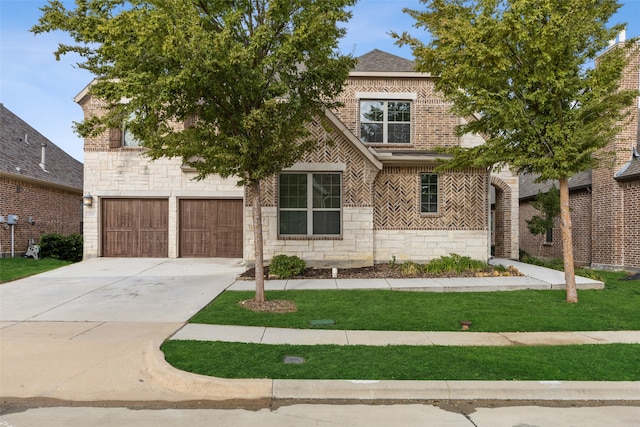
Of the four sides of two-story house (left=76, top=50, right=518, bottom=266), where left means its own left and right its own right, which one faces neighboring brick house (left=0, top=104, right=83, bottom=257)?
right

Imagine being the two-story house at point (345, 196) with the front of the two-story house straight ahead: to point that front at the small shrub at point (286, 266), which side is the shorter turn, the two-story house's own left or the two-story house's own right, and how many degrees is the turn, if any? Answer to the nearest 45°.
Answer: approximately 45° to the two-story house's own right

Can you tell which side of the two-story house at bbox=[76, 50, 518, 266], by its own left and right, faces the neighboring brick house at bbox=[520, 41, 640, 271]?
left

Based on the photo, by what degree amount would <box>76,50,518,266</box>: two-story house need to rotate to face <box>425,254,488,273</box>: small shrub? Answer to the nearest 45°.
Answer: approximately 45° to its left

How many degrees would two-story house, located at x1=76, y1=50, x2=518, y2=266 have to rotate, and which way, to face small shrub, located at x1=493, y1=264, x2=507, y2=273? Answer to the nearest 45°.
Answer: approximately 45° to its left

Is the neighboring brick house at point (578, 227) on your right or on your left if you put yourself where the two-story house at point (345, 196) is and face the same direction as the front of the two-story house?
on your left

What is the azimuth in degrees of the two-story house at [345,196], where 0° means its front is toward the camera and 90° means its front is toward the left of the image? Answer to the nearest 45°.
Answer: approximately 0°

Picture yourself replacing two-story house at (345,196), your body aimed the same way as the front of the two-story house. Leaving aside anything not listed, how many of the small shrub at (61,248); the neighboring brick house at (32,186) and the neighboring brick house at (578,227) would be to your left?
1

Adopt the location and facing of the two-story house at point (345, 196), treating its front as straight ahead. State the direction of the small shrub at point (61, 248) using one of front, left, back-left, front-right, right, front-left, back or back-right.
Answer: right

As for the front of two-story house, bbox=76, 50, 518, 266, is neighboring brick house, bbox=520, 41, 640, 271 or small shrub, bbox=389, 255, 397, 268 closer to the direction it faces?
the small shrub

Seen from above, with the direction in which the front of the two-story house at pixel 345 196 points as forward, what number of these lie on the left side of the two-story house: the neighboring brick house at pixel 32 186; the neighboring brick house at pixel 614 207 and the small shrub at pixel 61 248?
1

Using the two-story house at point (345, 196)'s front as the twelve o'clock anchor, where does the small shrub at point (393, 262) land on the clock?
The small shrub is roughly at 11 o'clock from the two-story house.
